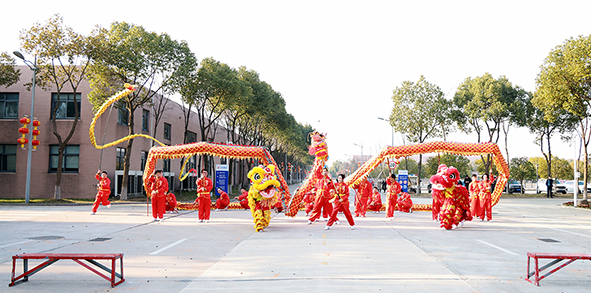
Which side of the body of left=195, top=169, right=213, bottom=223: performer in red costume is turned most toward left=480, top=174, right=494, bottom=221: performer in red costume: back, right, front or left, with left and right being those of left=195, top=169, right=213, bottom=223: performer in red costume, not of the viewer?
left

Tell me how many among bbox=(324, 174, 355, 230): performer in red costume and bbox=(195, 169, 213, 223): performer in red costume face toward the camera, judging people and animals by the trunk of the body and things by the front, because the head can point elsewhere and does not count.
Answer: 2

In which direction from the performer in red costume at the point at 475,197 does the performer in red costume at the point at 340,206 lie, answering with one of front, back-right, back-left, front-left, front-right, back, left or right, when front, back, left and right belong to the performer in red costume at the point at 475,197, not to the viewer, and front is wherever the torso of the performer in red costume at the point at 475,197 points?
front-right

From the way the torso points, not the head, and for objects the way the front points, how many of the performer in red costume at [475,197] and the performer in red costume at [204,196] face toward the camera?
2

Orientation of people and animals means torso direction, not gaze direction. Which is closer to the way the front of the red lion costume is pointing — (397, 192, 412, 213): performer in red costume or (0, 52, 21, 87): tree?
the tree

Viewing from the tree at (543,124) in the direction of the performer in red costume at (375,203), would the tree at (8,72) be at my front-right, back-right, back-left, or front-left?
front-right

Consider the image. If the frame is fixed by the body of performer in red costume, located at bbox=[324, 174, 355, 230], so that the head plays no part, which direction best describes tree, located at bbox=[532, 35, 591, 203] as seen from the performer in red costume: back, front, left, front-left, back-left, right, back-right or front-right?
back-left

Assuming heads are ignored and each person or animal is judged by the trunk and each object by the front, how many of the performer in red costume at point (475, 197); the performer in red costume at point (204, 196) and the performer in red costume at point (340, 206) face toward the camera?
3

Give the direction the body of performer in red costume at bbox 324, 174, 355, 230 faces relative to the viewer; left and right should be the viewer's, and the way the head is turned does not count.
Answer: facing the viewer

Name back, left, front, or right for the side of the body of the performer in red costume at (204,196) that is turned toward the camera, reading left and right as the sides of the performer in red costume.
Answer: front

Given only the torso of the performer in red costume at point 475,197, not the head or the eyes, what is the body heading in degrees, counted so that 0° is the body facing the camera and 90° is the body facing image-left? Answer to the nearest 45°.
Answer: approximately 0°

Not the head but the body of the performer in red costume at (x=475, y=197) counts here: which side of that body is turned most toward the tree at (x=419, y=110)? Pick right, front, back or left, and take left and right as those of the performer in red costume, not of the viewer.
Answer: back
